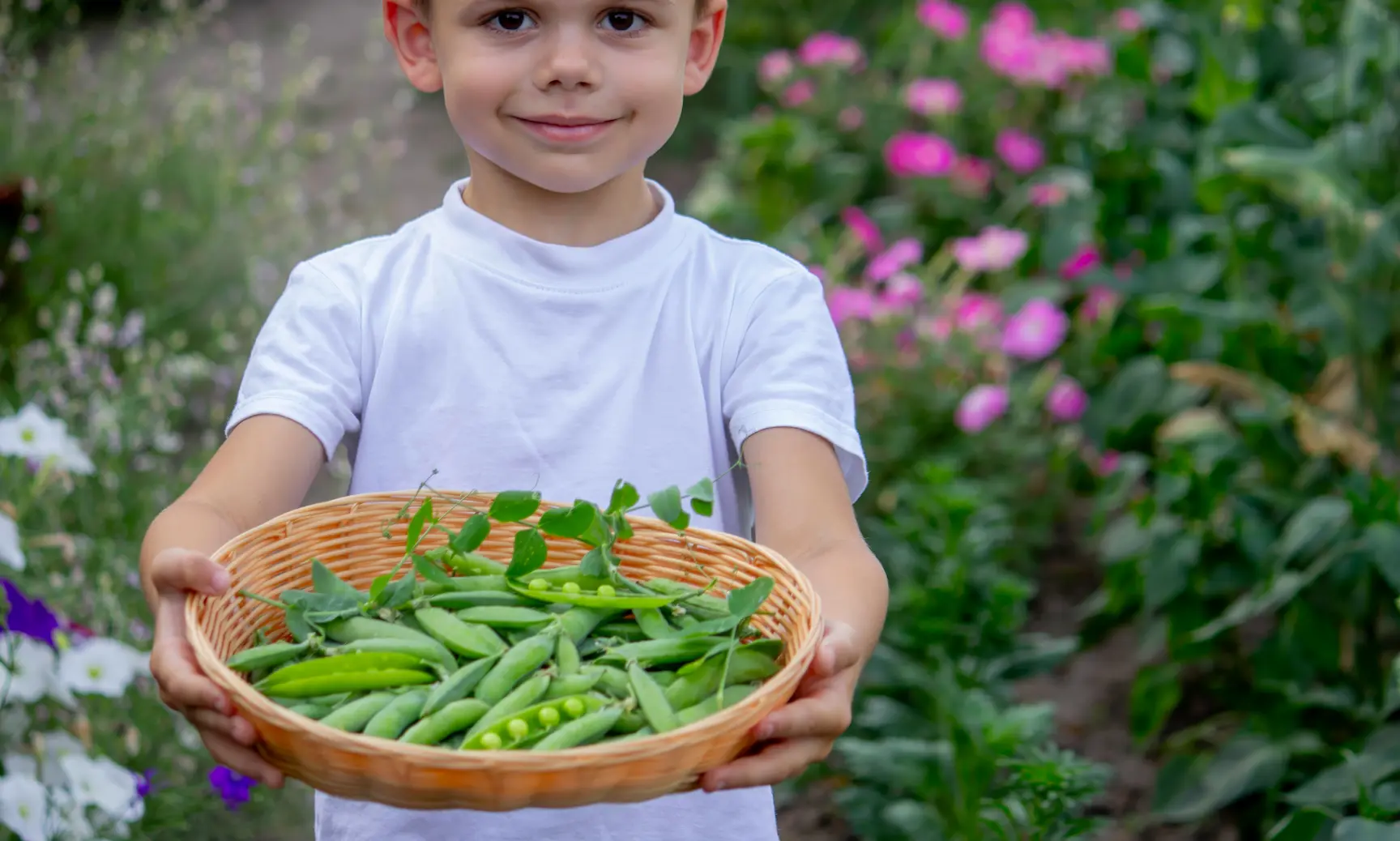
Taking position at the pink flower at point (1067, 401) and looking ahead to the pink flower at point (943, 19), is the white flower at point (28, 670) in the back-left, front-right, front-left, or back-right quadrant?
back-left

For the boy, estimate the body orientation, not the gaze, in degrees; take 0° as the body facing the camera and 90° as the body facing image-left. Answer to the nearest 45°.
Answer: approximately 0°

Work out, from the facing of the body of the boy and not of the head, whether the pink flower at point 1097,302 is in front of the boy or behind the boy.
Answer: behind

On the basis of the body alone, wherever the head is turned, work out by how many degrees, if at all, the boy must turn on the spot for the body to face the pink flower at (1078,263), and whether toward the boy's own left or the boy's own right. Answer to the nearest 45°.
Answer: approximately 135° to the boy's own left

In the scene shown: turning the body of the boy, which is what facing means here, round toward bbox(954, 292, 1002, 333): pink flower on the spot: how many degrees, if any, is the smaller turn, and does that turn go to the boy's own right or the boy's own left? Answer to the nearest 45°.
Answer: approximately 135° to the boy's own left

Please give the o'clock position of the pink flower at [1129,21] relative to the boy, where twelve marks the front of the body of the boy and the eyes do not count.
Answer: The pink flower is roughly at 7 o'clock from the boy.
